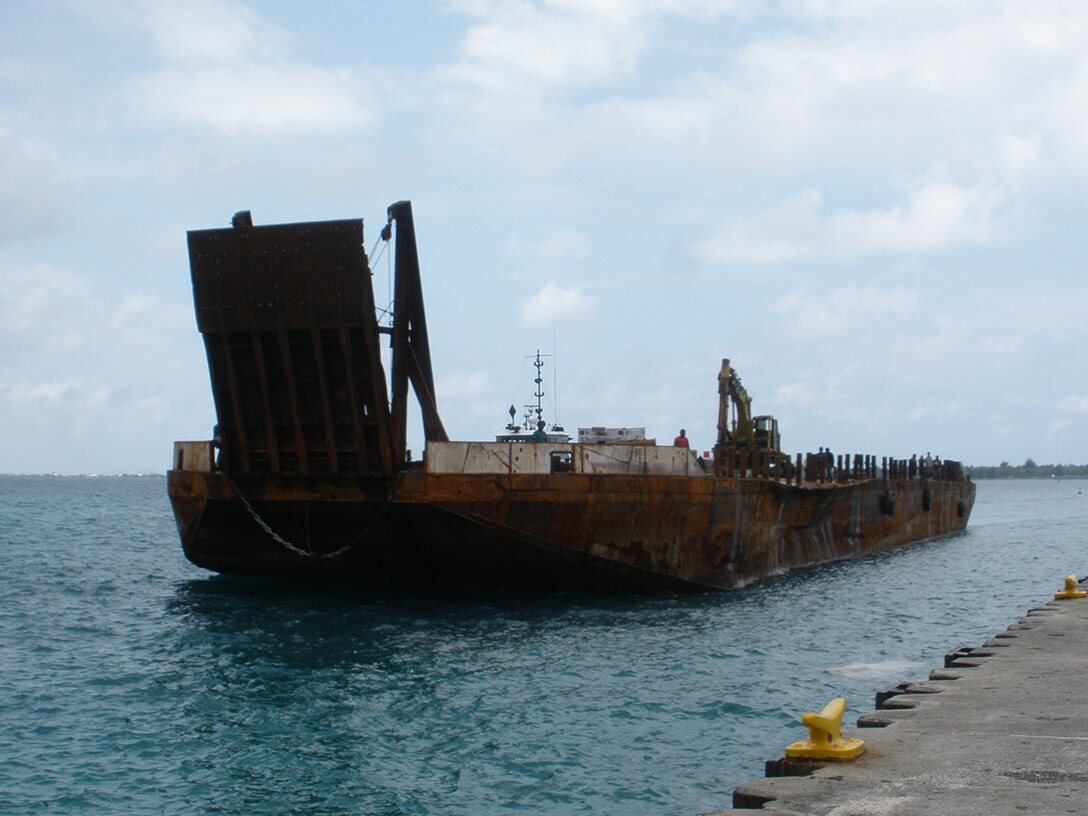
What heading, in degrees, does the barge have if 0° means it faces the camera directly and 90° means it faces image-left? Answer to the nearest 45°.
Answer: approximately 45°

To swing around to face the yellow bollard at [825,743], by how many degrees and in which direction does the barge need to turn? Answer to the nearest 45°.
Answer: approximately 45° to its left

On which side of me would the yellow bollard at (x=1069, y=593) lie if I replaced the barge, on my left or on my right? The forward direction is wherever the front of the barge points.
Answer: on my left
